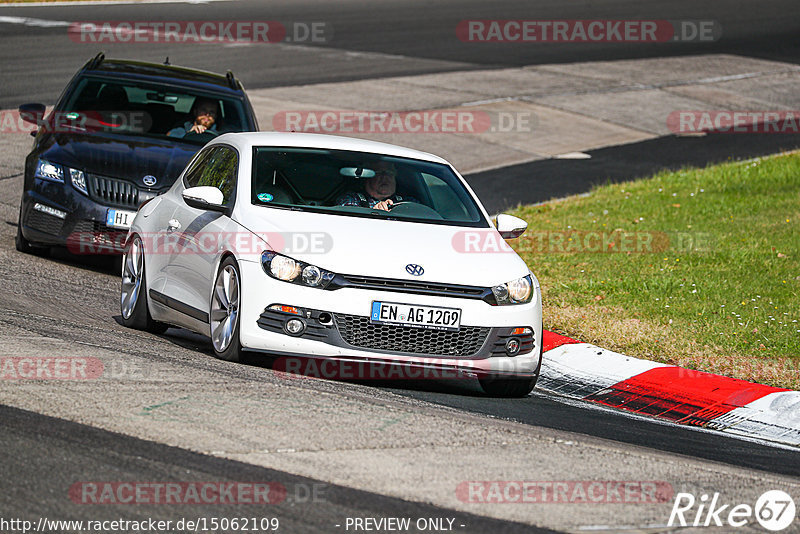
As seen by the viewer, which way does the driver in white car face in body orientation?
toward the camera
